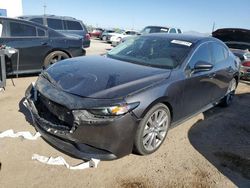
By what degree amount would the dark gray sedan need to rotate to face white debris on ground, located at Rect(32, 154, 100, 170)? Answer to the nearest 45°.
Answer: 0° — it already faces it

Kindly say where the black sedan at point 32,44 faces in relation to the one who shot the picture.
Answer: facing to the left of the viewer

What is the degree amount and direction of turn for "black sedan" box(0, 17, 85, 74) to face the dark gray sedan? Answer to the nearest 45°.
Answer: approximately 90° to its left

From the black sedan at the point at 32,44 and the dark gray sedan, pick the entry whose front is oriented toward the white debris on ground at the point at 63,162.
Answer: the dark gray sedan

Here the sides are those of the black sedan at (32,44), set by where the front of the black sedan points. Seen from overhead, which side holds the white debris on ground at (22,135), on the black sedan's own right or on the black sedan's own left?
on the black sedan's own left

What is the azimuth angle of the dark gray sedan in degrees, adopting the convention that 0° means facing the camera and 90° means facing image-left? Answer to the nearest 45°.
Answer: approximately 45°

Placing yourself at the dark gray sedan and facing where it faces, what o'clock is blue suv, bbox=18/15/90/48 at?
The blue suv is roughly at 4 o'clock from the dark gray sedan.

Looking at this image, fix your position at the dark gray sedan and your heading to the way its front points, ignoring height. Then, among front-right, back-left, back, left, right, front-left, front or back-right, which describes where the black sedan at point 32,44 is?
right

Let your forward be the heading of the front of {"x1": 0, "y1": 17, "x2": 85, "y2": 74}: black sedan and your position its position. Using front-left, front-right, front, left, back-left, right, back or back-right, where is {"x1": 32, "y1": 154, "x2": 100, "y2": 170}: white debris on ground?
left

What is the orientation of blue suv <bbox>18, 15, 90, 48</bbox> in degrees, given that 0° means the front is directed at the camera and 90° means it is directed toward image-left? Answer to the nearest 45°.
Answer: approximately 90°

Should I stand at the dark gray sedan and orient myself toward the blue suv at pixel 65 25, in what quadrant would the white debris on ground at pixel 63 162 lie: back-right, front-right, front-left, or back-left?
back-left
